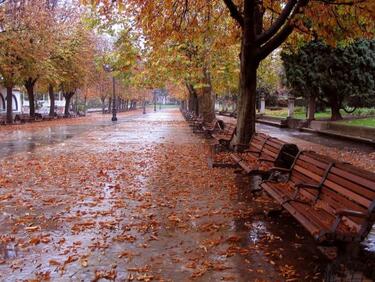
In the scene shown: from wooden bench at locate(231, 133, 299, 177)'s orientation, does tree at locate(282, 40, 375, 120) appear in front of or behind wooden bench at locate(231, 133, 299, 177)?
behind

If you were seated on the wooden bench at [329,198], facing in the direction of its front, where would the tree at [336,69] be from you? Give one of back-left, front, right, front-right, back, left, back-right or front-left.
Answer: back-right

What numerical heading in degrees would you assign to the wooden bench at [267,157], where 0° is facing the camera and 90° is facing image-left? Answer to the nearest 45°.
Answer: approximately 45°

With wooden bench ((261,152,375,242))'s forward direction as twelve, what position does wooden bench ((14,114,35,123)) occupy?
wooden bench ((14,114,35,123)) is roughly at 3 o'clock from wooden bench ((261,152,375,242)).

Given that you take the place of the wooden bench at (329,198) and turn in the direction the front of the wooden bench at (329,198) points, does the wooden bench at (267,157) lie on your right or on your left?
on your right

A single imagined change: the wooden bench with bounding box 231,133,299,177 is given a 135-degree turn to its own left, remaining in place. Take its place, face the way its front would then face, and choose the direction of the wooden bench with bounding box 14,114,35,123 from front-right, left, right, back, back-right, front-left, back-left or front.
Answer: back-left

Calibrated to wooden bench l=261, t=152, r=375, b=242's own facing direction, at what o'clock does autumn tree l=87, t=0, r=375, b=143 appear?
The autumn tree is roughly at 4 o'clock from the wooden bench.

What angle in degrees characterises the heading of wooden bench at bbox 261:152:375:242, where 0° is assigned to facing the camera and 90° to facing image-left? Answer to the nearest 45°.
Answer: approximately 45°

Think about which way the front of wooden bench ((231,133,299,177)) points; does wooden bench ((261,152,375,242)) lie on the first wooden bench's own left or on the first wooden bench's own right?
on the first wooden bench's own left
